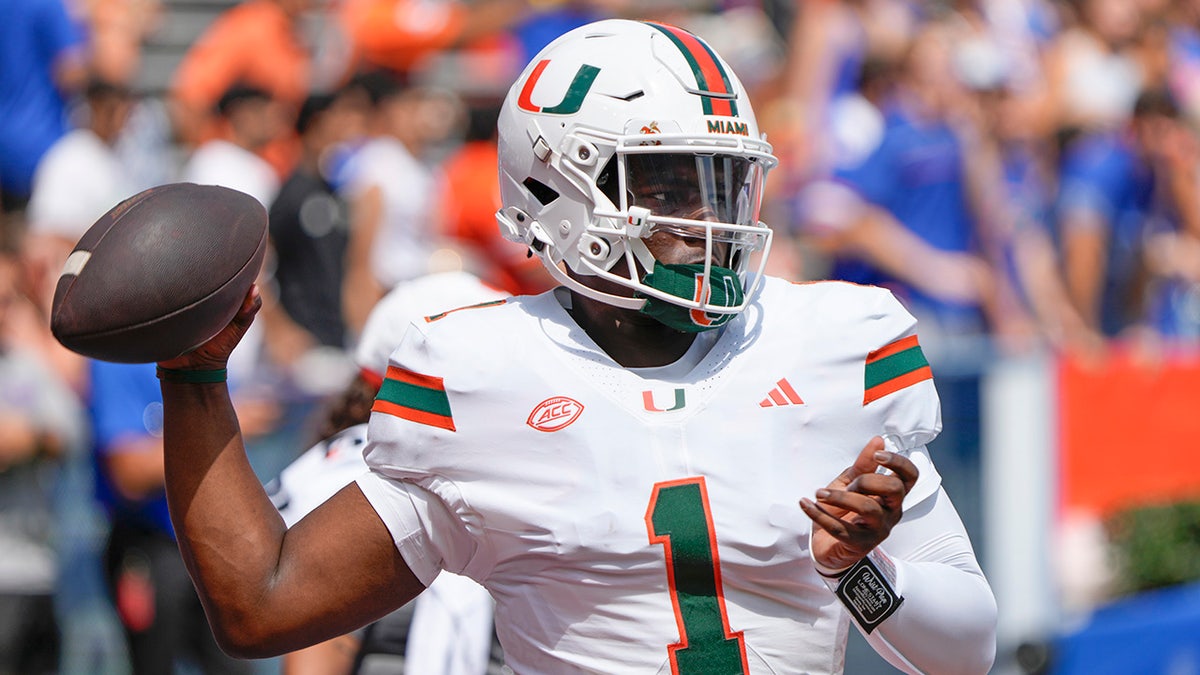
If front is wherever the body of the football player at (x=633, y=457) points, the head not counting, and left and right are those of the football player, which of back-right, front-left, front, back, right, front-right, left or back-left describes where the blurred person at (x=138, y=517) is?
back-right

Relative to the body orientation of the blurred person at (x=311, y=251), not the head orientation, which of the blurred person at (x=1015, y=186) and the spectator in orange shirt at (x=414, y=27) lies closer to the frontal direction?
the blurred person

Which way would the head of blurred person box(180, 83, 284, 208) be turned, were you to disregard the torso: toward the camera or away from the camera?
toward the camera

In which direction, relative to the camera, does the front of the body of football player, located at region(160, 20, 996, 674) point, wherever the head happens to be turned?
toward the camera

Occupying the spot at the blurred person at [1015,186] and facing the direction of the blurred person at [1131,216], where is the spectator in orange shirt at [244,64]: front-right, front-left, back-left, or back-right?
back-left

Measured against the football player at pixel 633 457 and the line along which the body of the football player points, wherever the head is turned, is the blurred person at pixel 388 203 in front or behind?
behind

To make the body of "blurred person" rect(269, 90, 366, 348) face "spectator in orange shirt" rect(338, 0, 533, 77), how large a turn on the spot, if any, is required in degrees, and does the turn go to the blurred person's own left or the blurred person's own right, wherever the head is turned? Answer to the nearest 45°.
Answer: approximately 90° to the blurred person's own left
